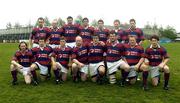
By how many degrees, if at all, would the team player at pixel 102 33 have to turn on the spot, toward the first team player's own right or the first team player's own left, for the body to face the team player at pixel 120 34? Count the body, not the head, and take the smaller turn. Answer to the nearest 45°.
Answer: approximately 90° to the first team player's own left

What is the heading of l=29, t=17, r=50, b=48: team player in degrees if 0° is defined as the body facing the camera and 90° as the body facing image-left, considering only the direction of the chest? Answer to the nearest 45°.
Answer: approximately 0°

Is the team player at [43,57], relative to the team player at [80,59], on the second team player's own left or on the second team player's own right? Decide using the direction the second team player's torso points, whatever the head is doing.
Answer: on the second team player's own right

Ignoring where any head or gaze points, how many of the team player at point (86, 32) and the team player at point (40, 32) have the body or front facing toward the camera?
2

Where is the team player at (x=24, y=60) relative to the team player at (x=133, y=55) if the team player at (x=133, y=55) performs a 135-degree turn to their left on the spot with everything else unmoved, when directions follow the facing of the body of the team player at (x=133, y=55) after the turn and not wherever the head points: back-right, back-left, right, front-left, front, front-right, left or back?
back-left

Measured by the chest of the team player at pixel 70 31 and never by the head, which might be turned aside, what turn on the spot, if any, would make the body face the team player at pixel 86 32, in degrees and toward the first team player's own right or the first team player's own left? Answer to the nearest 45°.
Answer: approximately 90° to the first team player's own left

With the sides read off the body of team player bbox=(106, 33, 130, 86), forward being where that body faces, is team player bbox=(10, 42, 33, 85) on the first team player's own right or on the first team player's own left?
on the first team player's own right
